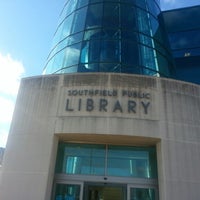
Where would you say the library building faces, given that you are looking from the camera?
facing the viewer
